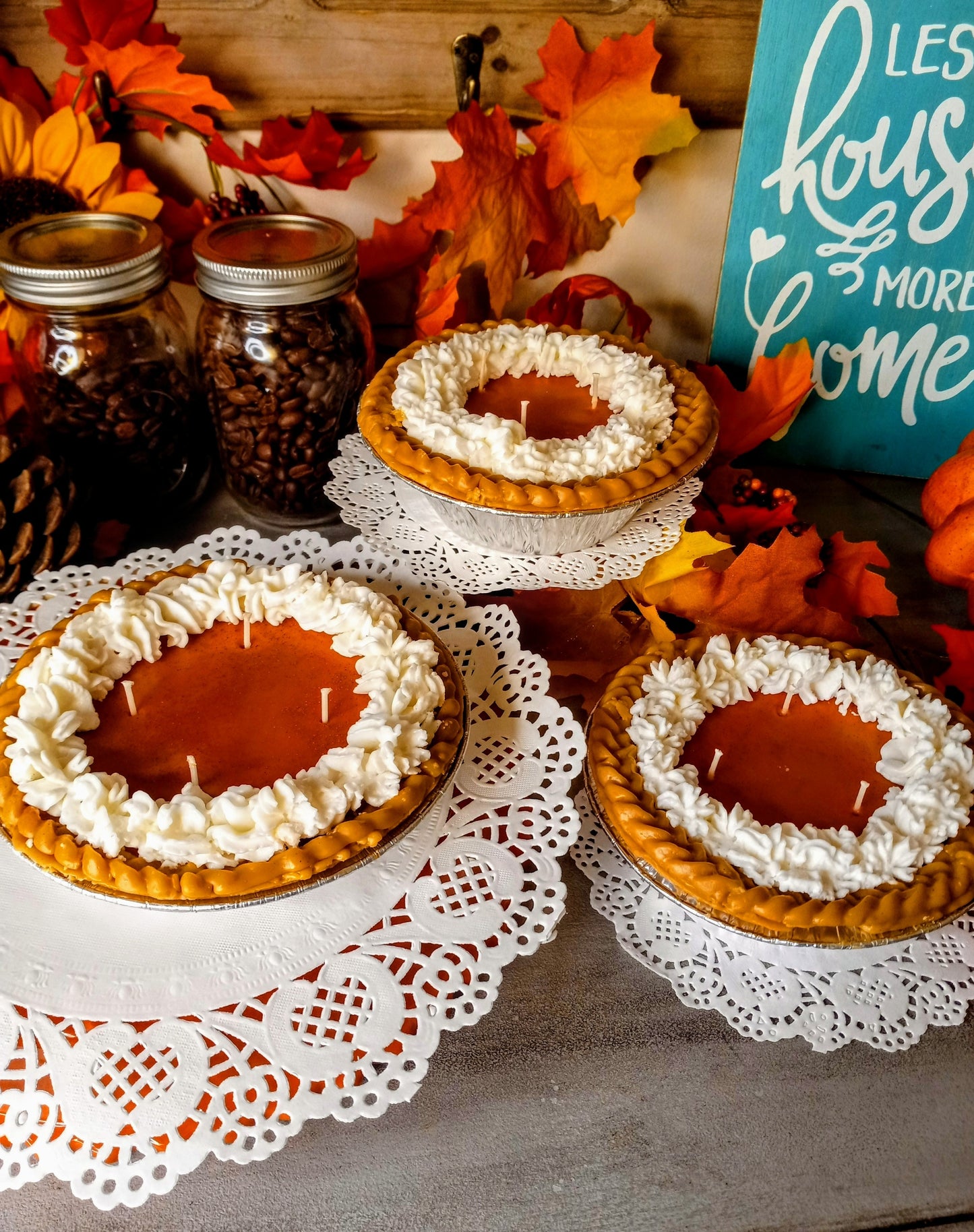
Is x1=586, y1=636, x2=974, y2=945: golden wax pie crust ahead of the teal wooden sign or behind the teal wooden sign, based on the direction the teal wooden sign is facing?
ahead

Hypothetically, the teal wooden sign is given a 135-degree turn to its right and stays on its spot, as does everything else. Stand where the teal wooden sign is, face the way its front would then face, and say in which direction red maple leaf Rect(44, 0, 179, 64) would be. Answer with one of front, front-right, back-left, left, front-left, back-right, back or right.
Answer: front-left

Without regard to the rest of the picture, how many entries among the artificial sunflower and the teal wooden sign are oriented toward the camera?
2

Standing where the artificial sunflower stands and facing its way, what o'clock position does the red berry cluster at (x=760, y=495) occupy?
The red berry cluster is roughly at 10 o'clock from the artificial sunflower.

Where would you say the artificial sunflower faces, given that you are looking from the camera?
facing the viewer

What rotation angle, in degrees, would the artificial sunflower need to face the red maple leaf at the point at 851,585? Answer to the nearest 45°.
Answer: approximately 45° to its left

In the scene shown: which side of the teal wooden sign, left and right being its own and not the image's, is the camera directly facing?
front
